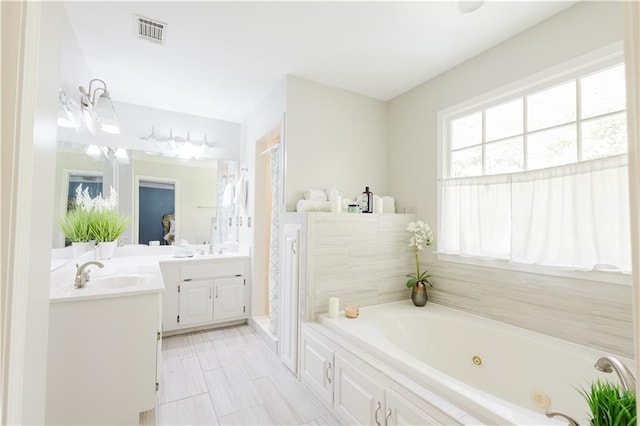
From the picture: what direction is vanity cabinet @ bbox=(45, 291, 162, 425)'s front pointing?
to the viewer's right

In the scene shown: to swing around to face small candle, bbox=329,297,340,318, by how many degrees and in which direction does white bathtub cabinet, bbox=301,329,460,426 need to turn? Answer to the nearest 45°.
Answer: approximately 90° to its right

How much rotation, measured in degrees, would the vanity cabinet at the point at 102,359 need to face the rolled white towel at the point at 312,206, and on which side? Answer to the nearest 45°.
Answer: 0° — it already faces it

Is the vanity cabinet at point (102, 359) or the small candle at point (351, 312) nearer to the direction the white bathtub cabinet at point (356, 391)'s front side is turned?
the vanity cabinet

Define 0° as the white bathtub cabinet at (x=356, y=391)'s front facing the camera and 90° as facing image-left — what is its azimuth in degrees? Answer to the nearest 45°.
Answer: approximately 45°

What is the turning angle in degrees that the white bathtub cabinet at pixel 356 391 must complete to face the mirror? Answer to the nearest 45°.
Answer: approximately 90° to its right

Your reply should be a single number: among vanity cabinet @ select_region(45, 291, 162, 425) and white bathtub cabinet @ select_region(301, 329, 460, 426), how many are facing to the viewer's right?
1

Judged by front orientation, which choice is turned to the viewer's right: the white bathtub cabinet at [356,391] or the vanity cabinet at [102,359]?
the vanity cabinet at [102,359]
